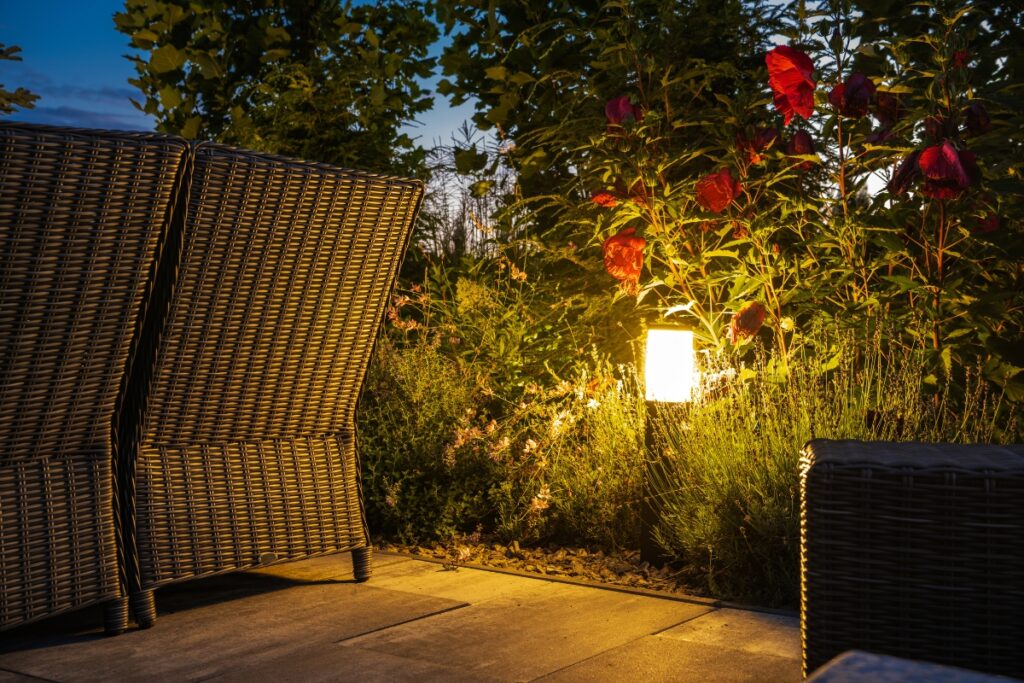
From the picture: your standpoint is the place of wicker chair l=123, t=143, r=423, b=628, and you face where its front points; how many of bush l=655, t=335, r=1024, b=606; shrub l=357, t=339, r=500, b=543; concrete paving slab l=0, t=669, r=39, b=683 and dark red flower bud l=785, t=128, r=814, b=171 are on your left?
1

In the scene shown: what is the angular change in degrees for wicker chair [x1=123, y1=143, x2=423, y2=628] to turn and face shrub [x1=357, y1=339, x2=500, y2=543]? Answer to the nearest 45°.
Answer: approximately 90° to its right

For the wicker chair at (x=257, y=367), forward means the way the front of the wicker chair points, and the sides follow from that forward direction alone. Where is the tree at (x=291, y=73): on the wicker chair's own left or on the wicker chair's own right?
on the wicker chair's own right

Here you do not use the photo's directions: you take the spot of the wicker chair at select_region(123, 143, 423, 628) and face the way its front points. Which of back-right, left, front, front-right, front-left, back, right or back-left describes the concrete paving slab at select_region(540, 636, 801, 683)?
back

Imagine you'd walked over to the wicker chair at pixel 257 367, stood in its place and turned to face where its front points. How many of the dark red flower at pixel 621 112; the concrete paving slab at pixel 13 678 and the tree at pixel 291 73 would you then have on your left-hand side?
1

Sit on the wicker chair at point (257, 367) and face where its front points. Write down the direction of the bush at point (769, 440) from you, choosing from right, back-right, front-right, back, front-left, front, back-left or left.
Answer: back-right

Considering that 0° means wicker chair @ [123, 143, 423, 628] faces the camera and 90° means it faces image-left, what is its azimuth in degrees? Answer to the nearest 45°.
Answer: approximately 135°

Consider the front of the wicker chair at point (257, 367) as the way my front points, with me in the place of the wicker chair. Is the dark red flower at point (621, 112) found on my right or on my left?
on my right

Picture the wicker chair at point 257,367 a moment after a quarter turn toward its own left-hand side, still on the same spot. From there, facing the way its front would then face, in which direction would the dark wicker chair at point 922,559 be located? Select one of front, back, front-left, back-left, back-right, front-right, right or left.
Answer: left

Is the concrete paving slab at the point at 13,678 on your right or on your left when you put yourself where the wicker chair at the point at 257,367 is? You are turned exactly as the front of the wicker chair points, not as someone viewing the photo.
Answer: on your left

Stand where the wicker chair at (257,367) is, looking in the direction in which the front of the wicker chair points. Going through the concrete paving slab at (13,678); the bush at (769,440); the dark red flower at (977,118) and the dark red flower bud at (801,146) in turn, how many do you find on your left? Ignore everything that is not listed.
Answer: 1

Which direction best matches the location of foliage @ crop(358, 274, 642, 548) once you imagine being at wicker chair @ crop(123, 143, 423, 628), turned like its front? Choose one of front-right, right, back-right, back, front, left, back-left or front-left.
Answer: right
